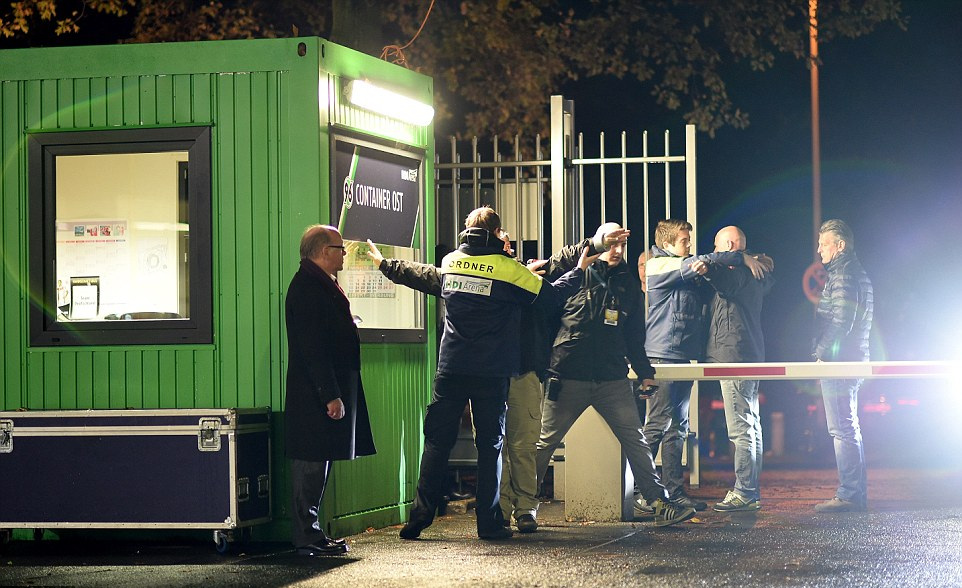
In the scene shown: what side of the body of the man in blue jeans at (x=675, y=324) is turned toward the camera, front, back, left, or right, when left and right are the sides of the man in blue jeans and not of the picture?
right

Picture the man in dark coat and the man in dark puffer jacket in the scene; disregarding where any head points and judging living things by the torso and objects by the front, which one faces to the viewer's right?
the man in dark coat

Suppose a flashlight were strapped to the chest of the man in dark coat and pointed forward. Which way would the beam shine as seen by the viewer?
to the viewer's right

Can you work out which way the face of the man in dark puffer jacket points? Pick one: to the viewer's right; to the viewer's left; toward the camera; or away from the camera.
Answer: to the viewer's left

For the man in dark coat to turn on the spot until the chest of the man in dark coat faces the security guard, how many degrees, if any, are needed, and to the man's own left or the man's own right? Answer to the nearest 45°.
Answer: approximately 45° to the man's own left

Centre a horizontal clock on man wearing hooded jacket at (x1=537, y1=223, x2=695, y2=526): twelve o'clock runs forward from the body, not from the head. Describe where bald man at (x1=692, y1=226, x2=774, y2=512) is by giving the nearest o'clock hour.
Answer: The bald man is roughly at 9 o'clock from the man wearing hooded jacket.

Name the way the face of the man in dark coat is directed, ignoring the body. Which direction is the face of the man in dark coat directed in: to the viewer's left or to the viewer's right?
to the viewer's right

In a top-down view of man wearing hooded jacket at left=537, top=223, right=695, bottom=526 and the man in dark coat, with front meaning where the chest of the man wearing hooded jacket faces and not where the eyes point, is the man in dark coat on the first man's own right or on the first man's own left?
on the first man's own right

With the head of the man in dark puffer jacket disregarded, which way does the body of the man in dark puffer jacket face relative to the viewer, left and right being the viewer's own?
facing to the left of the viewer
